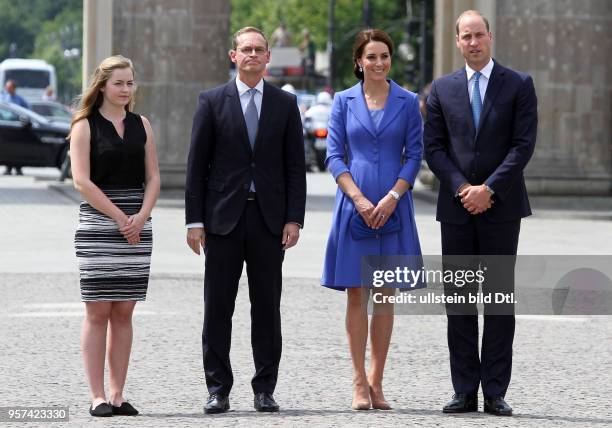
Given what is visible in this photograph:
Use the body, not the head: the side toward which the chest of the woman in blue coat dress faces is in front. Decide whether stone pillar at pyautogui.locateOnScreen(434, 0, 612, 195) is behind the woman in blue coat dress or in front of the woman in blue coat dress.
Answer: behind

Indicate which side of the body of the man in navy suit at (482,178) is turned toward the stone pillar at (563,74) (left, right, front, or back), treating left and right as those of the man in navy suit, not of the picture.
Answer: back

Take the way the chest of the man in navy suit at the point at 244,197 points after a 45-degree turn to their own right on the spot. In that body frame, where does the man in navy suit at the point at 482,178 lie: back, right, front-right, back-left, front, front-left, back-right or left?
back-left

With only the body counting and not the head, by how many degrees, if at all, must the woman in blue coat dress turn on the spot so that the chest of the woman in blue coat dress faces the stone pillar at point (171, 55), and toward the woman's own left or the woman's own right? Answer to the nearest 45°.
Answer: approximately 180°

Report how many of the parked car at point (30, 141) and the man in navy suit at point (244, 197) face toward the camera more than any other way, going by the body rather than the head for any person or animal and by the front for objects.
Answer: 1

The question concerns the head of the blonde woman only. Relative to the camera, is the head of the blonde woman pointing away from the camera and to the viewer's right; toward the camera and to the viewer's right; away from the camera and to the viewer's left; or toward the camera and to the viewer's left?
toward the camera and to the viewer's right

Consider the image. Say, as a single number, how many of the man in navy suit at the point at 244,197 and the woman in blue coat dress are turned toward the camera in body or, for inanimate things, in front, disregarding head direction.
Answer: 2

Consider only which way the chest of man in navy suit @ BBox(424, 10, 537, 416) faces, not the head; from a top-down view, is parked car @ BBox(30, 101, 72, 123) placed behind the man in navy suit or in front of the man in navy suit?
behind

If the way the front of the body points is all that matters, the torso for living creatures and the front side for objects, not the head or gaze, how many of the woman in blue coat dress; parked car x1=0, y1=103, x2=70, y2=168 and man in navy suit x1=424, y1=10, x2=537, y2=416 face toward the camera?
2

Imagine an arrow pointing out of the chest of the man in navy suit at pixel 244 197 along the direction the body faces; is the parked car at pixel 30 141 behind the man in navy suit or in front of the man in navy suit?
behind
